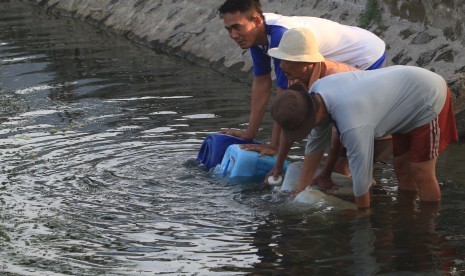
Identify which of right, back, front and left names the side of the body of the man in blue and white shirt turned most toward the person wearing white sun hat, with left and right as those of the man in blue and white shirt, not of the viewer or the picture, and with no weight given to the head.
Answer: left

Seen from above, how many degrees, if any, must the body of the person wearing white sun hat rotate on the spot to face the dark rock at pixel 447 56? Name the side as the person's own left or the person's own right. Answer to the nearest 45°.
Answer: approximately 135° to the person's own right

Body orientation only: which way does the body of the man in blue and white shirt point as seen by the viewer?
to the viewer's left

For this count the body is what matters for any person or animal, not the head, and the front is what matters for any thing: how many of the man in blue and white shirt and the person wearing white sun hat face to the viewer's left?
2

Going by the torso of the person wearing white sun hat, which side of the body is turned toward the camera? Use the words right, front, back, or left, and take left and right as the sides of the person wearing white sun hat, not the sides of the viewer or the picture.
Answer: left

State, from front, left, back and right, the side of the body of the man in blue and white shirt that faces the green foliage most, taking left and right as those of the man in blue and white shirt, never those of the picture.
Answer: right

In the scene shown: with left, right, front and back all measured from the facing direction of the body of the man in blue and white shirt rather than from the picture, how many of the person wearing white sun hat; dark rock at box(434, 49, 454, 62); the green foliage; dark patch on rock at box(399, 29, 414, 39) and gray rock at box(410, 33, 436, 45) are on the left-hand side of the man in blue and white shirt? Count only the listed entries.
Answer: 1

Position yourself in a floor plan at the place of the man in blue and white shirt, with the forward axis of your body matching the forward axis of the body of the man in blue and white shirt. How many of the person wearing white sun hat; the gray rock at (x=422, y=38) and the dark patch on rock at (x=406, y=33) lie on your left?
1

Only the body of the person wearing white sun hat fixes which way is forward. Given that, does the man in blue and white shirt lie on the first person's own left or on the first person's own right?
on the first person's own right

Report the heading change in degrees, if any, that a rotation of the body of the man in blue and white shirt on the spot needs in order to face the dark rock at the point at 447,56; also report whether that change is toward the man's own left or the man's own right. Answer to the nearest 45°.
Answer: approximately 135° to the man's own right
